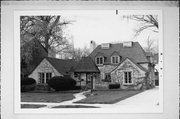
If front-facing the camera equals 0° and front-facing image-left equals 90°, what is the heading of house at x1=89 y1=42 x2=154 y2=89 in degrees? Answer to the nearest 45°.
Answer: approximately 0°

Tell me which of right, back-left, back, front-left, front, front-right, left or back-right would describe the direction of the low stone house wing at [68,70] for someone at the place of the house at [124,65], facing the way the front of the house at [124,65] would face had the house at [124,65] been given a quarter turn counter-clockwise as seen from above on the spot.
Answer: back

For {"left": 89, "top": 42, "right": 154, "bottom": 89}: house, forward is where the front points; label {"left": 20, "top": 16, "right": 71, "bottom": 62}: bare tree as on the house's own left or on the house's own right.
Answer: on the house's own right
